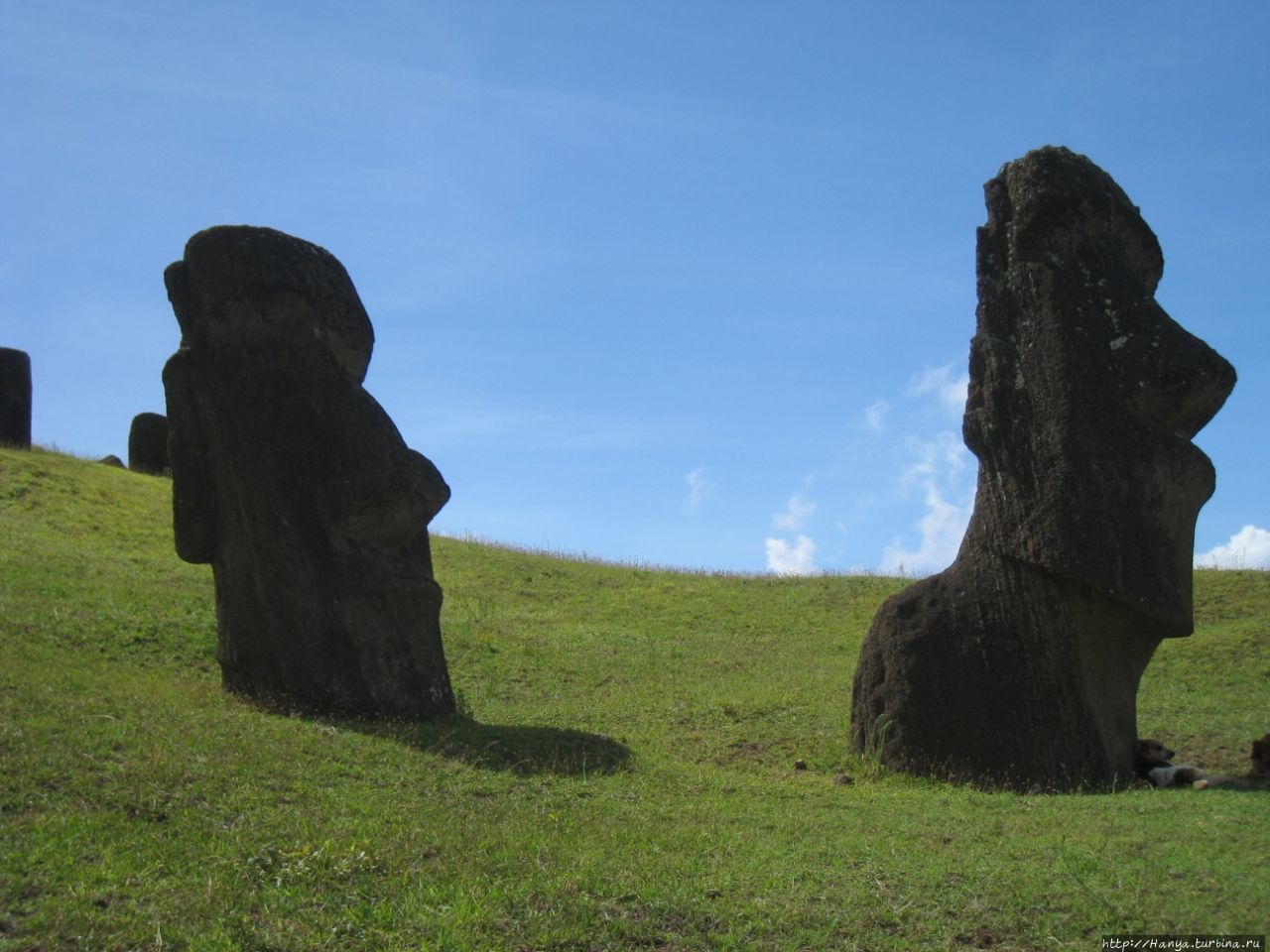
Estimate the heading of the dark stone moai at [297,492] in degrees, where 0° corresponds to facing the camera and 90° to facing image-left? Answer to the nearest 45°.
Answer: approximately 270°

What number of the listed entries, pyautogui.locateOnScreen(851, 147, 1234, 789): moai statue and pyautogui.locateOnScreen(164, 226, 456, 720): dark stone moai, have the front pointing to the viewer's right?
2

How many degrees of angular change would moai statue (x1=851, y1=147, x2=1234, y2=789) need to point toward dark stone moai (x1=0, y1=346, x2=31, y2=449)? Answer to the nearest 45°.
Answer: approximately 135° to its left

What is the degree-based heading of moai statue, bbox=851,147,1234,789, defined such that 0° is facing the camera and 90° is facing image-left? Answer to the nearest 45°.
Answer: approximately 270°

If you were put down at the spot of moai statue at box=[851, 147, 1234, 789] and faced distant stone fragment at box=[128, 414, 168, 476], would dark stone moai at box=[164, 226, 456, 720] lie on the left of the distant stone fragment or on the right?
left

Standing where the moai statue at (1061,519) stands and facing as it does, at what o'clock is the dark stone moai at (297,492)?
The dark stone moai is roughly at 6 o'clock from the moai statue.

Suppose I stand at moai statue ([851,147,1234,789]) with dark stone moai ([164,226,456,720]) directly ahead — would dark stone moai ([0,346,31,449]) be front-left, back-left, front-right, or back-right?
front-right

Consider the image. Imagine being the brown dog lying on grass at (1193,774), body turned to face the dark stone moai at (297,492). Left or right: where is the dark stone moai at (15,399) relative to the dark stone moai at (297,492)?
right

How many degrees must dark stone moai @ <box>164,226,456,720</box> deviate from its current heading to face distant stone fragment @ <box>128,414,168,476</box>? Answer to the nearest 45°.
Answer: approximately 90° to its left

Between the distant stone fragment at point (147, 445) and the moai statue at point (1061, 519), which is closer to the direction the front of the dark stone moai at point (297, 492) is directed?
the moai statue
